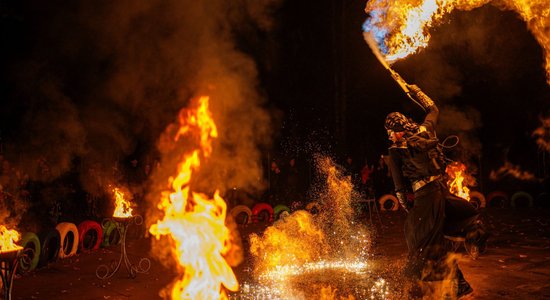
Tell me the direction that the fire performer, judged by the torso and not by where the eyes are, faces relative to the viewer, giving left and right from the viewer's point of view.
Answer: facing the viewer and to the left of the viewer

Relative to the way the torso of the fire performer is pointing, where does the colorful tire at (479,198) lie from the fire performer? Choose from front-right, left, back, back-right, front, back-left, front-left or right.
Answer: back-right

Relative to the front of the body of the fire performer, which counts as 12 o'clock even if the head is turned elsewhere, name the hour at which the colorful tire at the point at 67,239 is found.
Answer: The colorful tire is roughly at 2 o'clock from the fire performer.

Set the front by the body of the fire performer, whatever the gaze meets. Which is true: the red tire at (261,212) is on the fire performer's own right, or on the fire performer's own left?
on the fire performer's own right

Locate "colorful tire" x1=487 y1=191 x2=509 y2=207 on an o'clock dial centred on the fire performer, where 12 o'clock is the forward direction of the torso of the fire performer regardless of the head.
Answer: The colorful tire is roughly at 5 o'clock from the fire performer.

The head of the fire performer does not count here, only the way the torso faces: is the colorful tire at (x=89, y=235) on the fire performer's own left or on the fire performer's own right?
on the fire performer's own right

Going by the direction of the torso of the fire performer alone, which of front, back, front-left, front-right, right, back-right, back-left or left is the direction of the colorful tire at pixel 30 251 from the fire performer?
front-right

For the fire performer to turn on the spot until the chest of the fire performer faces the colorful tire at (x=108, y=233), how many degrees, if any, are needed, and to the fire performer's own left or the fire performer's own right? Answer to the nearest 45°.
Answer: approximately 90° to the fire performer's own right

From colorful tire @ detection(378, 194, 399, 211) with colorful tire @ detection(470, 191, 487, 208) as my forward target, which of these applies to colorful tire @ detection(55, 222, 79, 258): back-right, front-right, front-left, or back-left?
back-right

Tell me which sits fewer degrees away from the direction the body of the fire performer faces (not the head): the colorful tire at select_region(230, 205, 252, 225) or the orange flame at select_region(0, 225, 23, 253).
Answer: the orange flame

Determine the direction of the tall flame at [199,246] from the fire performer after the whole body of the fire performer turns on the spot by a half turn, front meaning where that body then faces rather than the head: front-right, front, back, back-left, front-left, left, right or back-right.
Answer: back-left
